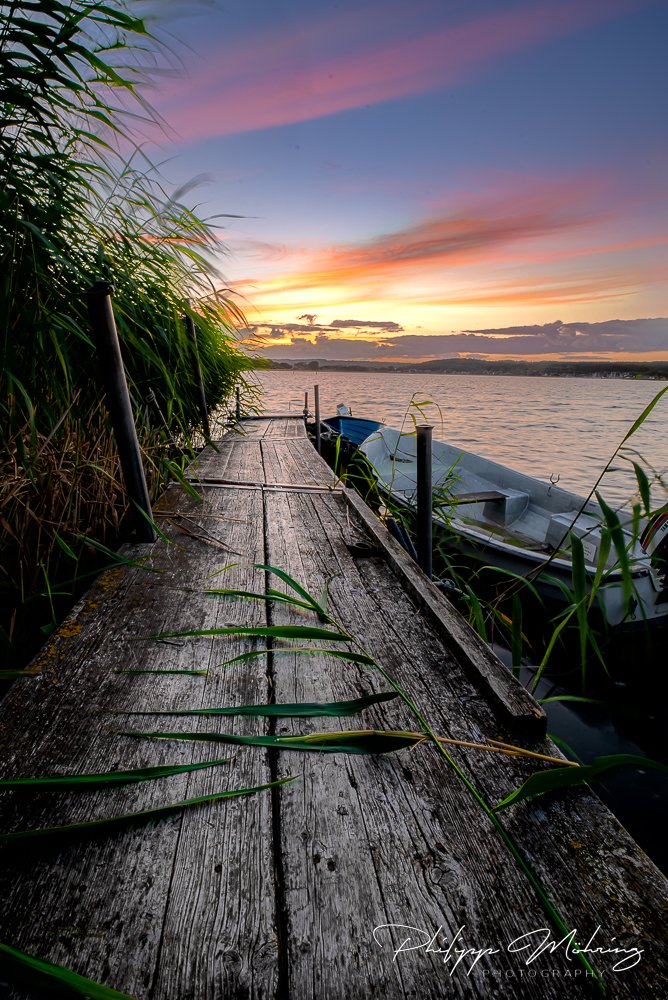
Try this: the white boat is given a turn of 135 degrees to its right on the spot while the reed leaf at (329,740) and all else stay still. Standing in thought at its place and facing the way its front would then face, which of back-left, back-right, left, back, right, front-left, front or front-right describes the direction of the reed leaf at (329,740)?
right

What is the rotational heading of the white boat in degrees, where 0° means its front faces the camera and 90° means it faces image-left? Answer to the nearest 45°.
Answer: approximately 135°

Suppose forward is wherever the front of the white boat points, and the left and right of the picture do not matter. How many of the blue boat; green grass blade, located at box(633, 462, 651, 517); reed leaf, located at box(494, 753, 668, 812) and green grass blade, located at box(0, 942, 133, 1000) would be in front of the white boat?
1

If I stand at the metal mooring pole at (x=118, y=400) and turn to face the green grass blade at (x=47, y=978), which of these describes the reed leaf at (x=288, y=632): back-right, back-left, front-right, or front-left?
front-left

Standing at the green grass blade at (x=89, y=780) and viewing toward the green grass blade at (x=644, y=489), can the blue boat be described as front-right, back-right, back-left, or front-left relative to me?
front-left

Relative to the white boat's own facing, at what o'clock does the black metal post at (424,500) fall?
The black metal post is roughly at 8 o'clock from the white boat.

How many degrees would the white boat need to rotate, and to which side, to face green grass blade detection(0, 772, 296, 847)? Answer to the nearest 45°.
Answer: approximately 135° to its left

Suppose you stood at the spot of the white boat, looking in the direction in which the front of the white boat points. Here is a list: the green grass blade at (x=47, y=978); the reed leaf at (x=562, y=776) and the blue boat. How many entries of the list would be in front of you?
1

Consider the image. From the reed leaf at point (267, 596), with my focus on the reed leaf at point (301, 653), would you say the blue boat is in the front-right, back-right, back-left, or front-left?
back-left

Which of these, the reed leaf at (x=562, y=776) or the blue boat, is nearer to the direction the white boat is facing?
the blue boat

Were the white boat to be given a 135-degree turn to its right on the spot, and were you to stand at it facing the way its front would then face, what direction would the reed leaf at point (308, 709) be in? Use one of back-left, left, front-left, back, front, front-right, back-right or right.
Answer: right

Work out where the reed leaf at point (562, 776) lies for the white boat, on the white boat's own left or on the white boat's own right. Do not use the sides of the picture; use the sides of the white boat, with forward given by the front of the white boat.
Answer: on the white boat's own left

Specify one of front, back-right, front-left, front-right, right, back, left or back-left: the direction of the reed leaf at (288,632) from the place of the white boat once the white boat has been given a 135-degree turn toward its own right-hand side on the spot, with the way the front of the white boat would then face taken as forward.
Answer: right

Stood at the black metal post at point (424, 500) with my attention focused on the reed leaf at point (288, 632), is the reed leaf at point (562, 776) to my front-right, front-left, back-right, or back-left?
front-left

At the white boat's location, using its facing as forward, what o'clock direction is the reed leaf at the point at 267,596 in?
The reed leaf is roughly at 8 o'clock from the white boat.

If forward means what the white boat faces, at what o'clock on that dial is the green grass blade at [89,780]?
The green grass blade is roughly at 8 o'clock from the white boat.

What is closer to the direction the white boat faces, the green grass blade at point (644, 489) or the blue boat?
the blue boat

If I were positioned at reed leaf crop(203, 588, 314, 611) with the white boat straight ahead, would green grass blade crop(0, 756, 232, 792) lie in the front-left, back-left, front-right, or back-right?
back-right
